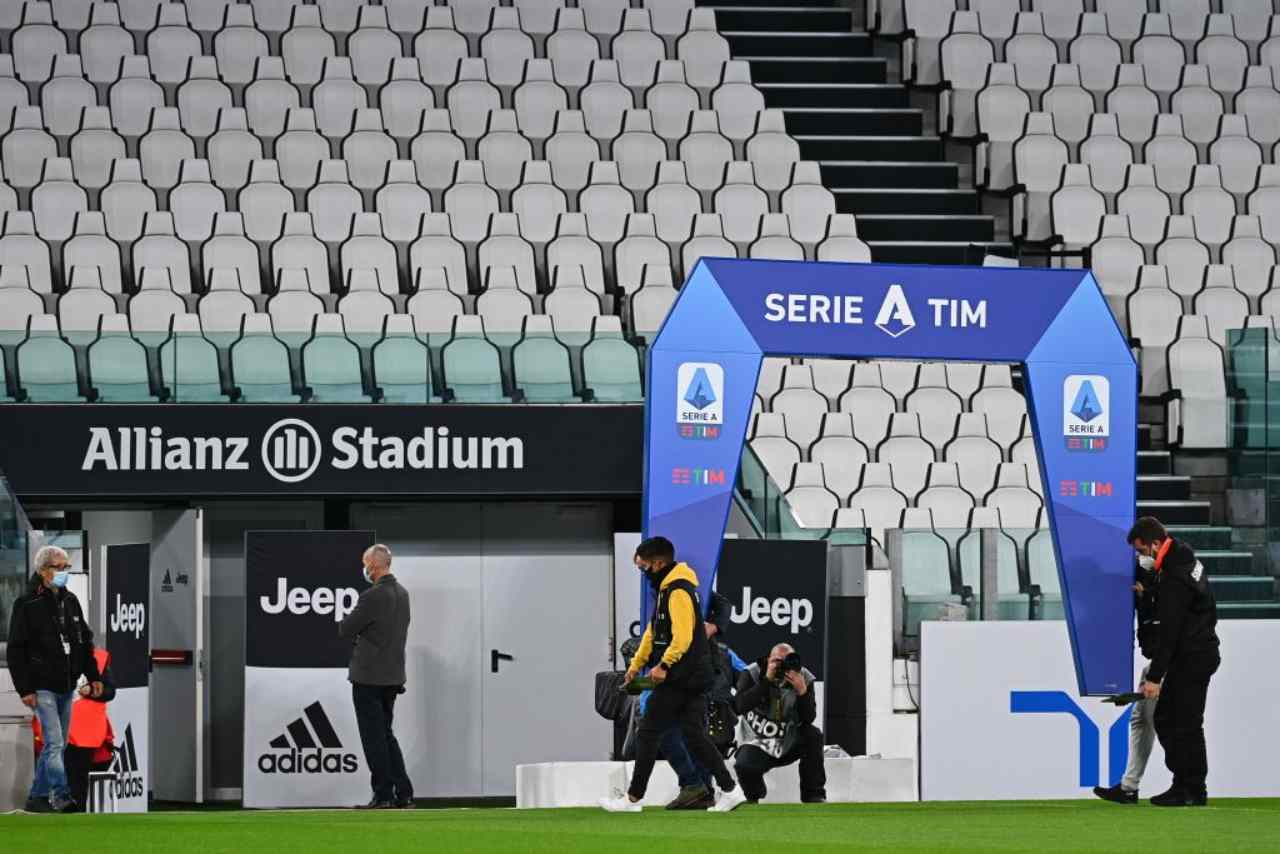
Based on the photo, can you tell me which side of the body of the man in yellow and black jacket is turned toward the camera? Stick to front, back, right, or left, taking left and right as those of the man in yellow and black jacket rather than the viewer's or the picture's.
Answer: left

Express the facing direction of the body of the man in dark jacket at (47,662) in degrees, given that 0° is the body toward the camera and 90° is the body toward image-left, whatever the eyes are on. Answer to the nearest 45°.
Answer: approximately 315°

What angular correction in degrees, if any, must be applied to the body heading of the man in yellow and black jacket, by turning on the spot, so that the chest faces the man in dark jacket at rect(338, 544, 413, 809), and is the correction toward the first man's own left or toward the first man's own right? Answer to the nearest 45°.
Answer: approximately 45° to the first man's own right

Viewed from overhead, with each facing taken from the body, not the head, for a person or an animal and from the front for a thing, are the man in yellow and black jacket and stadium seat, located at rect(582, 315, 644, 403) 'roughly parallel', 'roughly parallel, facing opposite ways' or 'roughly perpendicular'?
roughly perpendicular

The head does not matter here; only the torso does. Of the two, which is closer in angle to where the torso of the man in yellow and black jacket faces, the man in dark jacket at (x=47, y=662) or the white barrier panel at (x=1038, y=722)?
the man in dark jacket

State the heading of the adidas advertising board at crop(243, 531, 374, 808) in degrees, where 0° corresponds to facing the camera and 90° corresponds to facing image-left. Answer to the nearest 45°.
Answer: approximately 0°

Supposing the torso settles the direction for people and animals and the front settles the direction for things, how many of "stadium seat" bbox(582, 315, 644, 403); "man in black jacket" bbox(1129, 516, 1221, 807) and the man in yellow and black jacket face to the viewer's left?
2

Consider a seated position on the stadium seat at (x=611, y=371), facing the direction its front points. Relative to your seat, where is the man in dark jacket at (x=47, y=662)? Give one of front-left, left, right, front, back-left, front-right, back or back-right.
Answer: front-right

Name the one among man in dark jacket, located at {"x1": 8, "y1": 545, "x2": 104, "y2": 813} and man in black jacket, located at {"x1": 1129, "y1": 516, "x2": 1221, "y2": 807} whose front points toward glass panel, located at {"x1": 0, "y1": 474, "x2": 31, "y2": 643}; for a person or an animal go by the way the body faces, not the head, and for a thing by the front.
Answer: the man in black jacket

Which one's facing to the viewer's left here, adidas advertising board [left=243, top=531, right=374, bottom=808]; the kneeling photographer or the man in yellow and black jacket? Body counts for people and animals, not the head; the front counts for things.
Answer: the man in yellow and black jacket

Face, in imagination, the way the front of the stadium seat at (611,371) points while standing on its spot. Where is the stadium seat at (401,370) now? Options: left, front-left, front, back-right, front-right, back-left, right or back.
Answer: right

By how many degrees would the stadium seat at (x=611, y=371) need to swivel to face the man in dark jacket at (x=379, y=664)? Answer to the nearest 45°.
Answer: approximately 45° to its right

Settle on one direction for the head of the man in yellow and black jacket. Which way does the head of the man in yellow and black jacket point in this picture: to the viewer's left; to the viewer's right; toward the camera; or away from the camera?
to the viewer's left

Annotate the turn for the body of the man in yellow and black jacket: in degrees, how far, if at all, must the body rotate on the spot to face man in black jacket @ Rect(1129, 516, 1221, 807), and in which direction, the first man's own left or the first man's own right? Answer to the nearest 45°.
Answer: approximately 180°
